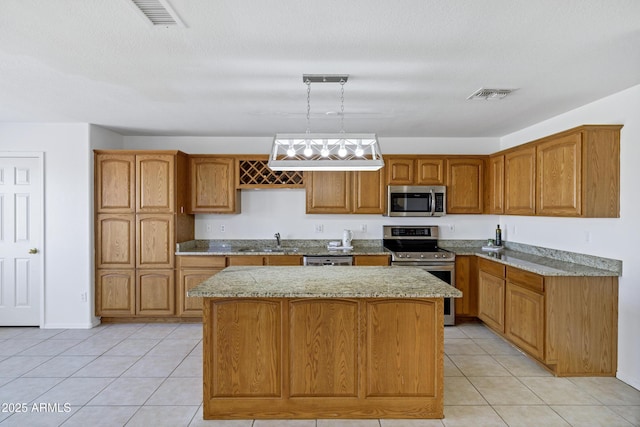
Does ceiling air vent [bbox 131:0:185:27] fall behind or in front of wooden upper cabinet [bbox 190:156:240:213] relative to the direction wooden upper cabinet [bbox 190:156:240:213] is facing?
in front

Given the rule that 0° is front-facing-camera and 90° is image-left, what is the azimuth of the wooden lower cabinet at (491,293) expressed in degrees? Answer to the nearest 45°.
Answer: approximately 45°

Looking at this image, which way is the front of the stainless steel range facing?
toward the camera

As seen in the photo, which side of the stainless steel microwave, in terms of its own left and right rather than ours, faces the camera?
front

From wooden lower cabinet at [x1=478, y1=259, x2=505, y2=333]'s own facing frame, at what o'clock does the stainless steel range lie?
The stainless steel range is roughly at 2 o'clock from the wooden lower cabinet.

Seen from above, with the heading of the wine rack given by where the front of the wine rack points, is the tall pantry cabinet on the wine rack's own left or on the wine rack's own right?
on the wine rack's own right

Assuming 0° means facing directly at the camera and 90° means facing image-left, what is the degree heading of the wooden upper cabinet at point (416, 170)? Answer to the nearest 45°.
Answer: approximately 0°

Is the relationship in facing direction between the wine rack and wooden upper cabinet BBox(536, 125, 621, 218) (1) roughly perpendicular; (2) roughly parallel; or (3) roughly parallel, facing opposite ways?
roughly perpendicular

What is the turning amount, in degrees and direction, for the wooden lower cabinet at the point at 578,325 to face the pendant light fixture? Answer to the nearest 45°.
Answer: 0° — it already faces it

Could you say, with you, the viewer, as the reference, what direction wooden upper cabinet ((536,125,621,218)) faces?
facing the viewer and to the left of the viewer

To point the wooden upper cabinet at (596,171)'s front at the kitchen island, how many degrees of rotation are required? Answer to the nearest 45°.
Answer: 0° — it already faces it

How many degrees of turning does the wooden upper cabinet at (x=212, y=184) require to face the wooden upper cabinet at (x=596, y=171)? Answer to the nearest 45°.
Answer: approximately 45° to its left

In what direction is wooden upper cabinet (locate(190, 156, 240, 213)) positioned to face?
toward the camera
